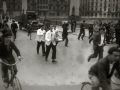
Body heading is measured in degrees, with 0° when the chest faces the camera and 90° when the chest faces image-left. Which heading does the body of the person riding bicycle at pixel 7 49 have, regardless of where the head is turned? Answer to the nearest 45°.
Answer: approximately 315°

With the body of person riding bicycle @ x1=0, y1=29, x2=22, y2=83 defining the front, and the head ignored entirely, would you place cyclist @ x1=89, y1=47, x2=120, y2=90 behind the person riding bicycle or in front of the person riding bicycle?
in front
